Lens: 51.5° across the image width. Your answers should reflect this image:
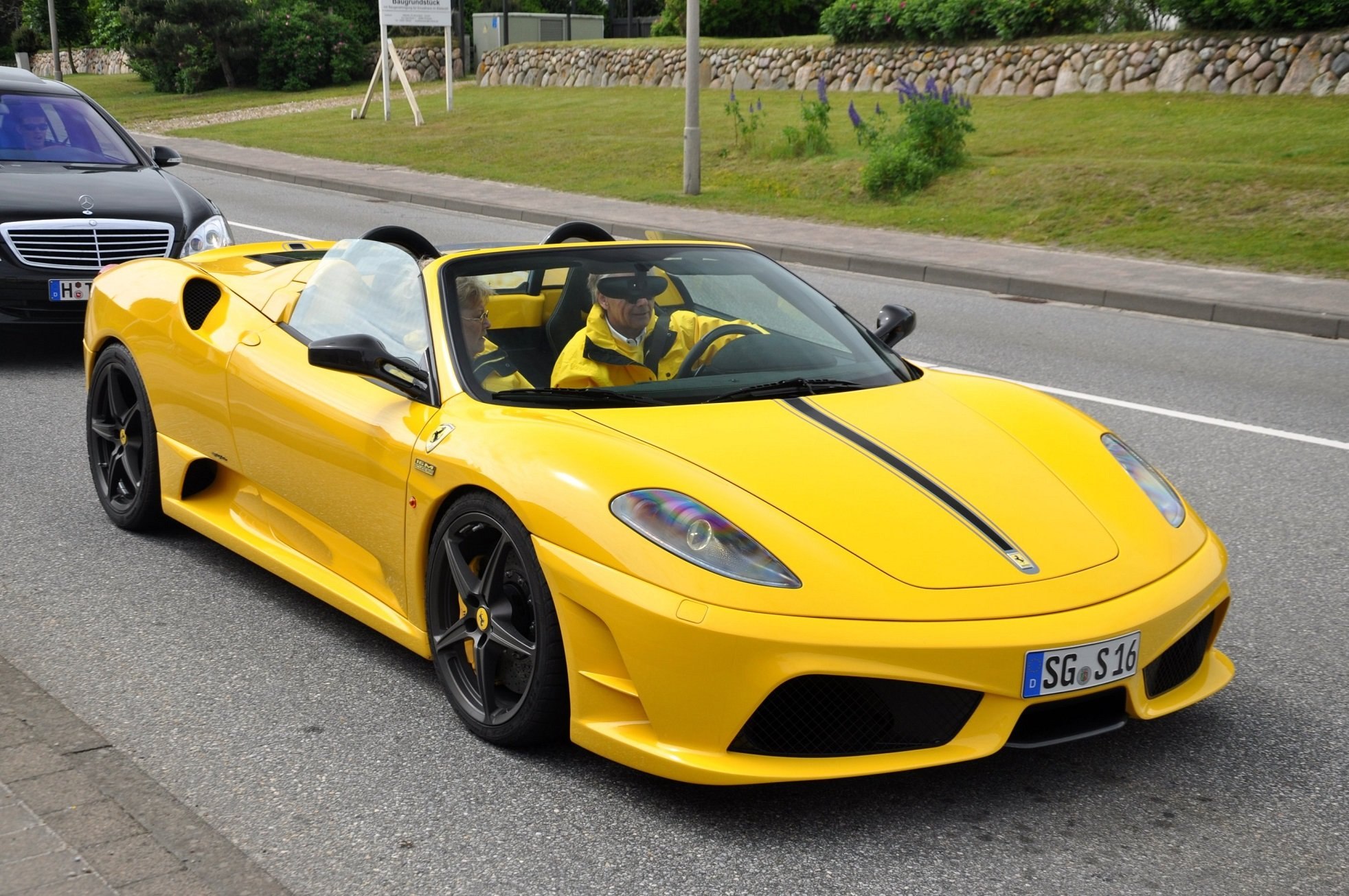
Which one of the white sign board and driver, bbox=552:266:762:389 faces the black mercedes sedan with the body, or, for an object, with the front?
the white sign board

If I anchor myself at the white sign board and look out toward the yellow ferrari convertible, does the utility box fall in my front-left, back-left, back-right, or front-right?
back-left

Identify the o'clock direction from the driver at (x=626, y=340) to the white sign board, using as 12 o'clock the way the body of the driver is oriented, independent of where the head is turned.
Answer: The white sign board is roughly at 7 o'clock from the driver.

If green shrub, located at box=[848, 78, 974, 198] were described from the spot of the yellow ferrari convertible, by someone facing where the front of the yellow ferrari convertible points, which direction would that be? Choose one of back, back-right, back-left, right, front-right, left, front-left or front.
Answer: back-left

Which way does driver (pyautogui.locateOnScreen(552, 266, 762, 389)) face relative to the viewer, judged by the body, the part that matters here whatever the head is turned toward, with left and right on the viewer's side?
facing the viewer and to the right of the viewer

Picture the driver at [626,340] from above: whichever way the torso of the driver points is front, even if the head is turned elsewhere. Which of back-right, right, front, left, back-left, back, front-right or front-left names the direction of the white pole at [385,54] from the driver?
back-left

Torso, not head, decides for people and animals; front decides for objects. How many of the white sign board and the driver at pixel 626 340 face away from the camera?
0

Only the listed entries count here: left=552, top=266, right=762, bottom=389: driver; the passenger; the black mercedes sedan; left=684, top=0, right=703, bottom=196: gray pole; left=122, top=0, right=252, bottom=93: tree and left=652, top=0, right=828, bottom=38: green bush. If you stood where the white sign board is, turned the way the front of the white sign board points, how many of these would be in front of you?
4

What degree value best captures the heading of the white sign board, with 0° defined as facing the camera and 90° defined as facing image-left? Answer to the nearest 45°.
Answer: approximately 0°

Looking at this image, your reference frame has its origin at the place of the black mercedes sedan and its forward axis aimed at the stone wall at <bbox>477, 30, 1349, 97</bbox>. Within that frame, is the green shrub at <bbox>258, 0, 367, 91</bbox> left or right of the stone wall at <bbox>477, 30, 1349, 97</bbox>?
left

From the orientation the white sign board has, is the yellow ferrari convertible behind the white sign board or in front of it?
in front

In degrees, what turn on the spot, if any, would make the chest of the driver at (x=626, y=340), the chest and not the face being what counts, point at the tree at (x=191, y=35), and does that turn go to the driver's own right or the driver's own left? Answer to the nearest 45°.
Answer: approximately 135° to the driver's own left

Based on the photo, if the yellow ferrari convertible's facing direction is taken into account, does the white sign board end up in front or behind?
behind

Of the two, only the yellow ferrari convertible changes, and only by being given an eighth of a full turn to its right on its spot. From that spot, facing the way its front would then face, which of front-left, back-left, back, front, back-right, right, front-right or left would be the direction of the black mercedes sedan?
back-right

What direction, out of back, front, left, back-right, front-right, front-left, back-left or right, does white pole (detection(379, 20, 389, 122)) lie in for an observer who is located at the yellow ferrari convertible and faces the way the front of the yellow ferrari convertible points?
back-left

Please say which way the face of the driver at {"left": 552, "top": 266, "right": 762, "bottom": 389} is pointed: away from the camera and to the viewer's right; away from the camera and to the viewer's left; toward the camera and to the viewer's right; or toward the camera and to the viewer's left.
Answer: toward the camera and to the viewer's right

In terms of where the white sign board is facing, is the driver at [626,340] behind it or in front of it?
in front

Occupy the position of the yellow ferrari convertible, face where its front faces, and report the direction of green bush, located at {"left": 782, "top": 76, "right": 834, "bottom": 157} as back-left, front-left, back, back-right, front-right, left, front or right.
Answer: back-left
